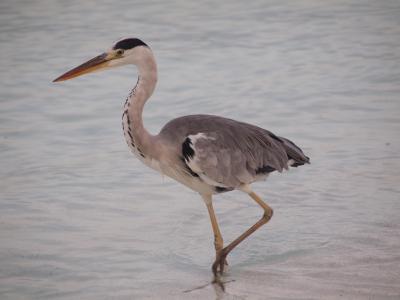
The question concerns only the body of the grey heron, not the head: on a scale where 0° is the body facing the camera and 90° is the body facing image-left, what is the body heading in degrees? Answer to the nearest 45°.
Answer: approximately 90°
